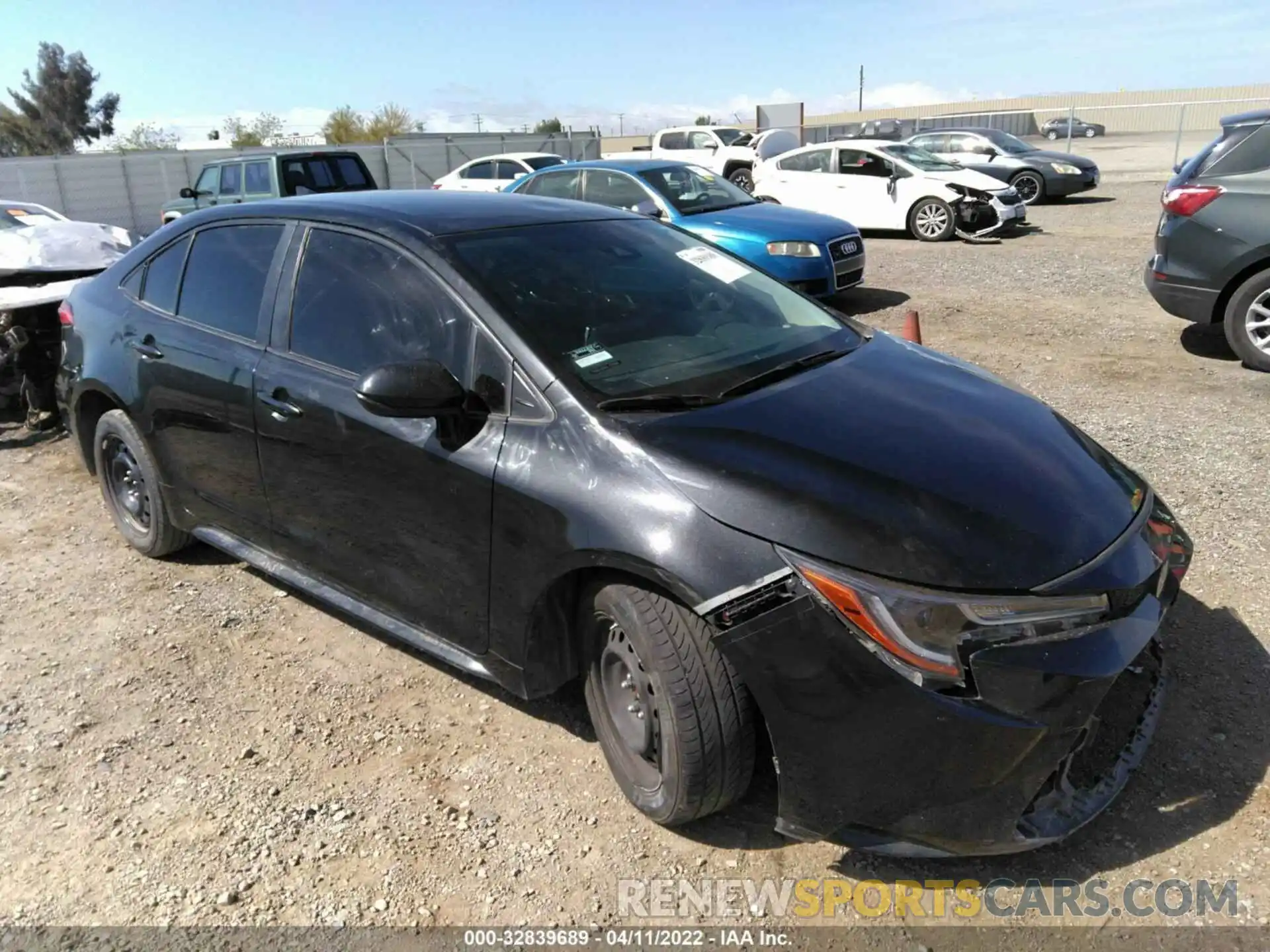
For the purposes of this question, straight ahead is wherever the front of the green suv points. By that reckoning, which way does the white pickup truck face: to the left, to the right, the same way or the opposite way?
the opposite way

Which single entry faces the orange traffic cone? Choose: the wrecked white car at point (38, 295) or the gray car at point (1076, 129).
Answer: the wrecked white car

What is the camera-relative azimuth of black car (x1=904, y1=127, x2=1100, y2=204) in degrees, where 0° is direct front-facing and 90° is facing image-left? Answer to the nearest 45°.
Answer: approximately 315°

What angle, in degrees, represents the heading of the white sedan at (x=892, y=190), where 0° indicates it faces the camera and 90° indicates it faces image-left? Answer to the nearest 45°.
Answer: approximately 315°

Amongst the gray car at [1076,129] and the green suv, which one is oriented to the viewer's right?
the gray car

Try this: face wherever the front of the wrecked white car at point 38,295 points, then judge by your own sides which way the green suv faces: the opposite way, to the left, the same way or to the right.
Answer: the opposite way

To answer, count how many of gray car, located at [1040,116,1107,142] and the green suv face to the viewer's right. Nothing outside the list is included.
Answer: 1

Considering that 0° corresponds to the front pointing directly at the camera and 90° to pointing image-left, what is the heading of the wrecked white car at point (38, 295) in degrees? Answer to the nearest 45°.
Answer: approximately 315°

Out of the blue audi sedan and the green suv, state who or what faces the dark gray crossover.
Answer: the blue audi sedan

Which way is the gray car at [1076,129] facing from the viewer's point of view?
to the viewer's right

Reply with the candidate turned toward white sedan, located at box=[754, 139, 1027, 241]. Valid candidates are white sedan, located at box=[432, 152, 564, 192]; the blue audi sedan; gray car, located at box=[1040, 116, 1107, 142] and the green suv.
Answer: white sedan, located at box=[432, 152, 564, 192]
